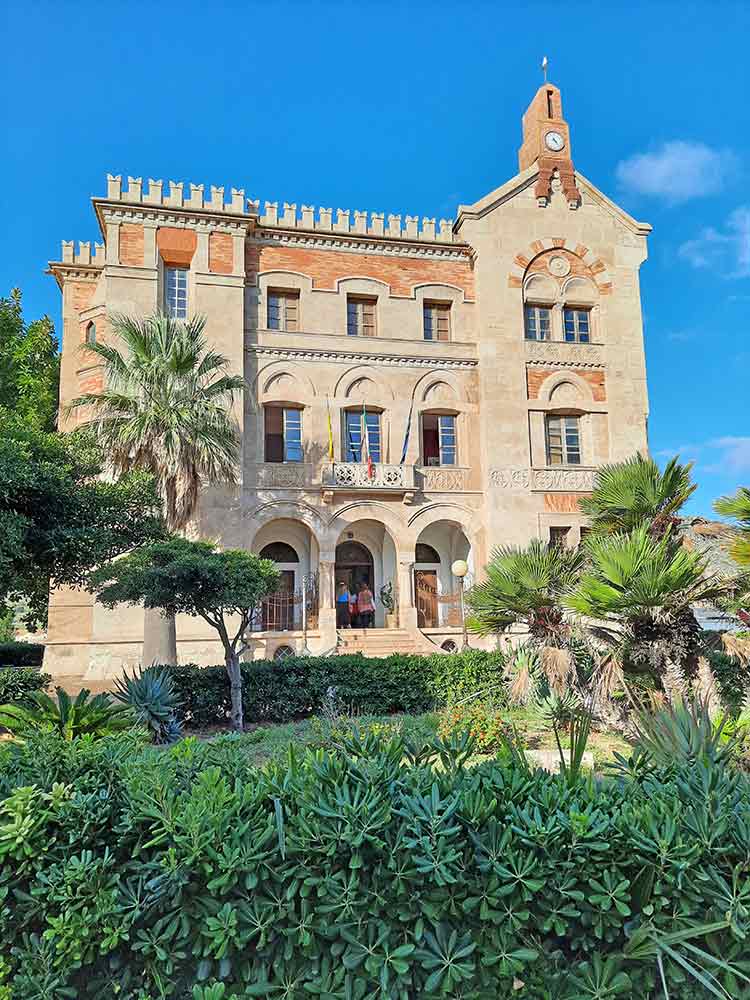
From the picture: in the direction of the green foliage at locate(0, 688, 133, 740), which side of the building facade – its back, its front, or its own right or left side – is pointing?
front

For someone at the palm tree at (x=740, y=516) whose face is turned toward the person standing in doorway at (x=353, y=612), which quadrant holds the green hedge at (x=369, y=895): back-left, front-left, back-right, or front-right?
back-left

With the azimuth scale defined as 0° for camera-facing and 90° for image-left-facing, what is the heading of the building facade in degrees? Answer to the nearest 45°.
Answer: approximately 0°

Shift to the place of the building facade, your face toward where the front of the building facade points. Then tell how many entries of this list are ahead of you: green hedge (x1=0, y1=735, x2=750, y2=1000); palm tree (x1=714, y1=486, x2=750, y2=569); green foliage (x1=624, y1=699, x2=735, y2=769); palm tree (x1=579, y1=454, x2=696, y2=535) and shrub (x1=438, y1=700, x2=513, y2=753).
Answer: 5
